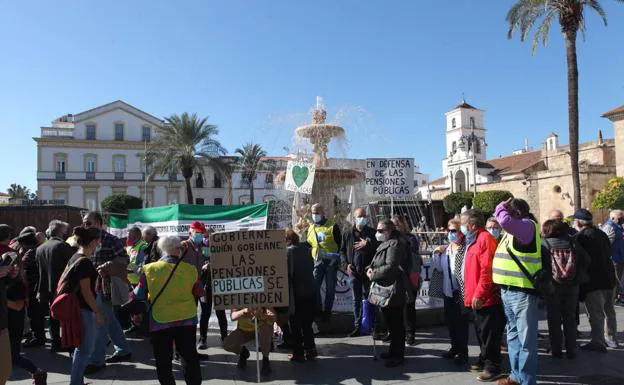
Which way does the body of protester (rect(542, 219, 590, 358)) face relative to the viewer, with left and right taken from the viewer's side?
facing away from the viewer

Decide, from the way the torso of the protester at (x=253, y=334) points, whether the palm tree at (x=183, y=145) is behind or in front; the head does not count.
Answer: behind

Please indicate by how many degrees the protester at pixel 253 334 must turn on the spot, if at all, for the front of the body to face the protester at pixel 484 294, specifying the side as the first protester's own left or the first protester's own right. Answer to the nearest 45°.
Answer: approximately 90° to the first protester's own left

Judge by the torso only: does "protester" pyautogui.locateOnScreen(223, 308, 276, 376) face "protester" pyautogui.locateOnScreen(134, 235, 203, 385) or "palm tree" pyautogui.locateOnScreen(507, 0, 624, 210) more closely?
the protester

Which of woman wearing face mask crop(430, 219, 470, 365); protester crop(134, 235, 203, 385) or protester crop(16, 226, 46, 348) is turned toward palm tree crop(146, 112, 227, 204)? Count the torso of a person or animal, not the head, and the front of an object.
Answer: protester crop(134, 235, 203, 385)

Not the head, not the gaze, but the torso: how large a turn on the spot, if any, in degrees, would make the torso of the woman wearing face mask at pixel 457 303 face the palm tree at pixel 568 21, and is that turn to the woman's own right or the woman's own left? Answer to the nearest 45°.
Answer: approximately 135° to the woman's own right
